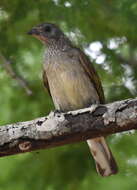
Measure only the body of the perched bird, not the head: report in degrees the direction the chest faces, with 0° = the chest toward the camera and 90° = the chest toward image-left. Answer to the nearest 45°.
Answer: approximately 45°
